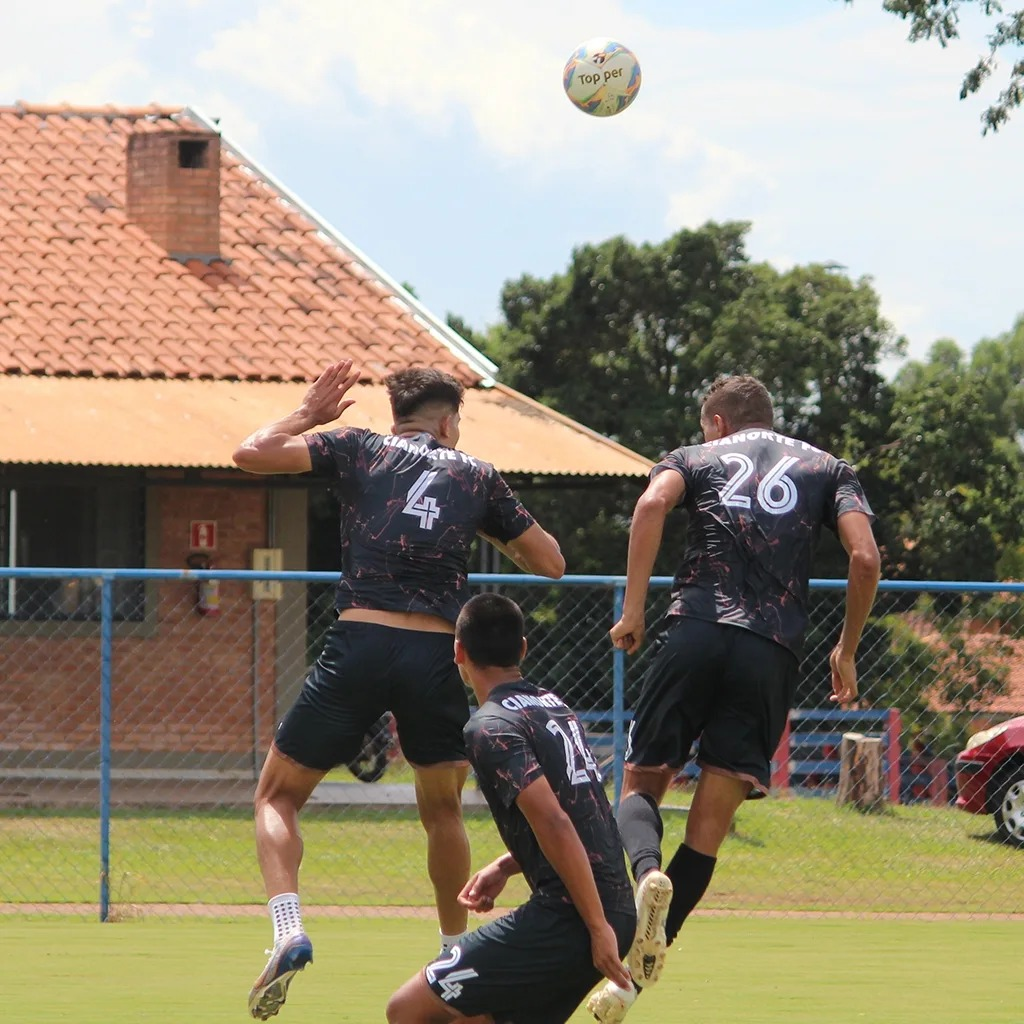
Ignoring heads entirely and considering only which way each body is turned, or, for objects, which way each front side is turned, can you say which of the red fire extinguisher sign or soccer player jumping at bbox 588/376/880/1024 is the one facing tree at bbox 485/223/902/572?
the soccer player jumping

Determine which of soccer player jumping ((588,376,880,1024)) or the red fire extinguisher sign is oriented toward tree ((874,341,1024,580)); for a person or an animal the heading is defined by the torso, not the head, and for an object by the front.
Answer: the soccer player jumping

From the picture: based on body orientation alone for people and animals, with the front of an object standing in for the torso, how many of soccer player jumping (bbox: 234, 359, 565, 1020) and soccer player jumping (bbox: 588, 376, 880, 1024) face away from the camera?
2

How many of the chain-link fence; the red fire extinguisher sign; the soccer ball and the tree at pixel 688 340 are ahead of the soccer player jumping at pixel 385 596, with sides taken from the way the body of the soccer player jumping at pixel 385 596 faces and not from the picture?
4

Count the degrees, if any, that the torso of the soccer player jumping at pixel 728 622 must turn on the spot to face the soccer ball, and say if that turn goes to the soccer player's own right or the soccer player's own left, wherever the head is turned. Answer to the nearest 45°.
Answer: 0° — they already face it

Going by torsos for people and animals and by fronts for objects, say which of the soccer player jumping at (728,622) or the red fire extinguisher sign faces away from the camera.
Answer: the soccer player jumping

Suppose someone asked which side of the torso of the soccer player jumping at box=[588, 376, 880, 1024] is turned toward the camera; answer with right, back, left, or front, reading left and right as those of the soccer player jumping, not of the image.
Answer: back

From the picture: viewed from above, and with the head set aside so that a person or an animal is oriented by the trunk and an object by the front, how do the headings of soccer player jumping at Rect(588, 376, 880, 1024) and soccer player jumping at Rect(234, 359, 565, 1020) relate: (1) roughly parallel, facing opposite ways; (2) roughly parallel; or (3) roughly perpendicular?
roughly parallel

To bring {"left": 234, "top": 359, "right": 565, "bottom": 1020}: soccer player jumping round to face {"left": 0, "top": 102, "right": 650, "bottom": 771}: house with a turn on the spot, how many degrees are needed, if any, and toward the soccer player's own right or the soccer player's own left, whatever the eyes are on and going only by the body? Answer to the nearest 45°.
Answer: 0° — they already face it

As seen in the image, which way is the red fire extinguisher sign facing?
toward the camera

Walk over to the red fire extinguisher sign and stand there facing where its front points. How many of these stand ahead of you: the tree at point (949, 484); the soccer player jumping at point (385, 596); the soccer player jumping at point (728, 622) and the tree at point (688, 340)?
2

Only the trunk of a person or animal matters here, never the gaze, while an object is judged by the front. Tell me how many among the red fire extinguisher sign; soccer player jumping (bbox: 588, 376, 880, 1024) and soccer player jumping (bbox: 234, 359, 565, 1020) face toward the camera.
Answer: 1

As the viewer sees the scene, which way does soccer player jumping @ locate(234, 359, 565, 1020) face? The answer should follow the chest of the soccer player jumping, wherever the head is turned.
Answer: away from the camera

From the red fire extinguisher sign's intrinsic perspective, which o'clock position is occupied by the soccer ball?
The soccer ball is roughly at 11 o'clock from the red fire extinguisher sign.

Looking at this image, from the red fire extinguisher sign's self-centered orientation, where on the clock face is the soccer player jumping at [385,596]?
The soccer player jumping is roughly at 12 o'clock from the red fire extinguisher sign.

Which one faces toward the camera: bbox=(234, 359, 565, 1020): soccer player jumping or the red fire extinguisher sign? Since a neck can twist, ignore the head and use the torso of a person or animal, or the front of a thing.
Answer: the red fire extinguisher sign

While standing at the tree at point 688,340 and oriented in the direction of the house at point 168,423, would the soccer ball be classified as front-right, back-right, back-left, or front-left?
front-left

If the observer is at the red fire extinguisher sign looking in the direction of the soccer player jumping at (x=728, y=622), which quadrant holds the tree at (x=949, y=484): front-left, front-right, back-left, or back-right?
back-left
